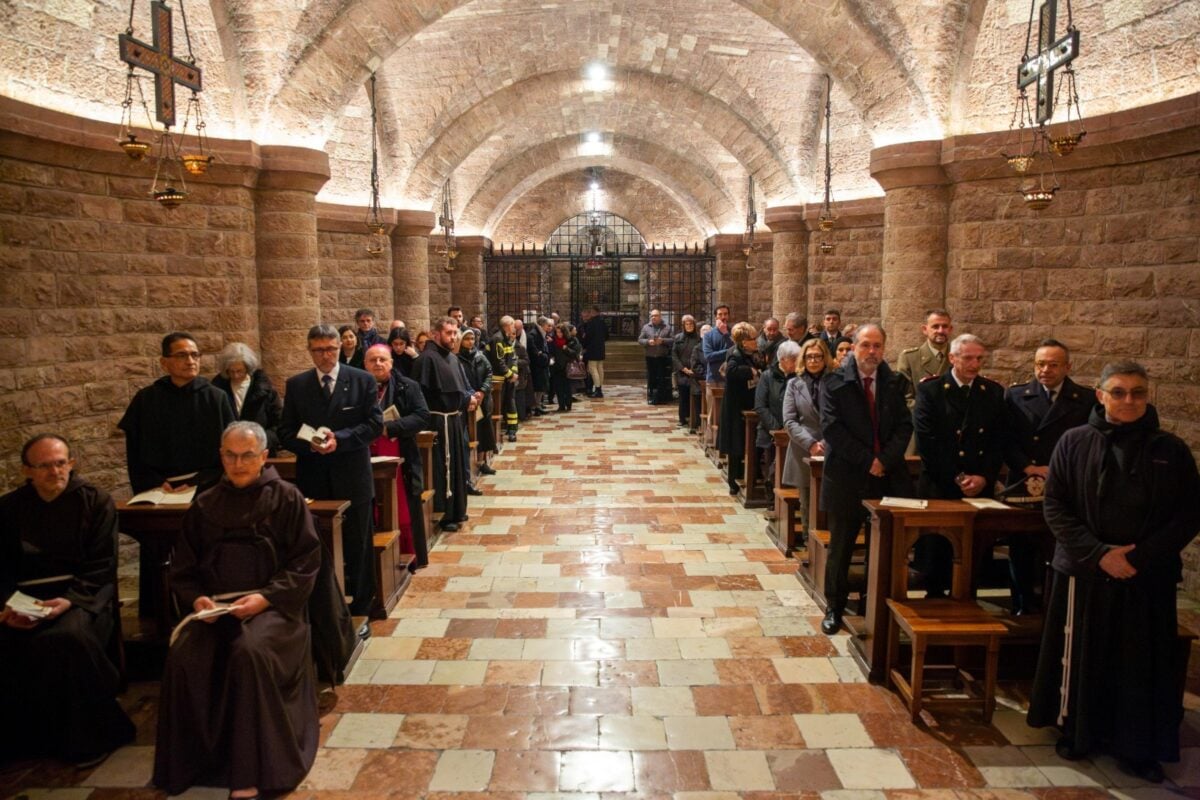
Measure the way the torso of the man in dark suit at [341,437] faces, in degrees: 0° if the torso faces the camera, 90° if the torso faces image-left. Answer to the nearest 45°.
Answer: approximately 0°

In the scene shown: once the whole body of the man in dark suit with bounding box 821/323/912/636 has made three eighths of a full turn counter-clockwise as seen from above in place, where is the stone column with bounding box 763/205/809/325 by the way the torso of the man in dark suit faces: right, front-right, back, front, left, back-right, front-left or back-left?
front-left

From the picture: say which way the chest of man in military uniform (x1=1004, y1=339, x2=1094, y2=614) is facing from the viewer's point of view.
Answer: toward the camera

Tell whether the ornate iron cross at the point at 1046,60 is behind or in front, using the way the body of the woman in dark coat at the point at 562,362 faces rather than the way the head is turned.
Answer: in front

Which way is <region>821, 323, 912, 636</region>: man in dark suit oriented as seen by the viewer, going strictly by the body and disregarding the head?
toward the camera

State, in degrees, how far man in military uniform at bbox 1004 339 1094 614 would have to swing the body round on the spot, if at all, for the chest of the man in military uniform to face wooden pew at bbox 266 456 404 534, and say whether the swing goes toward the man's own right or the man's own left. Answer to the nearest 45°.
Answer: approximately 90° to the man's own right

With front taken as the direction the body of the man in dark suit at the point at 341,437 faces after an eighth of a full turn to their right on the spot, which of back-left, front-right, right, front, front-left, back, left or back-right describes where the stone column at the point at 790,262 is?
back

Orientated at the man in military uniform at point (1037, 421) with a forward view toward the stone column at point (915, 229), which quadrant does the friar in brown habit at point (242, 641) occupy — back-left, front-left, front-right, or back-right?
back-left

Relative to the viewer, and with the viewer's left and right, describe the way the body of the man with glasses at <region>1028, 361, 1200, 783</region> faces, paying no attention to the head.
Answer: facing the viewer

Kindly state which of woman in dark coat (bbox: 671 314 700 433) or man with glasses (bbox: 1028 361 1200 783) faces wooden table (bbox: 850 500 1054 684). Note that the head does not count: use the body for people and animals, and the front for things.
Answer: the woman in dark coat

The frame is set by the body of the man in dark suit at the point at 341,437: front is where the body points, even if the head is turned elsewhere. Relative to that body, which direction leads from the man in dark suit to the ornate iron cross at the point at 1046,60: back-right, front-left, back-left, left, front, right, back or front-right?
left
